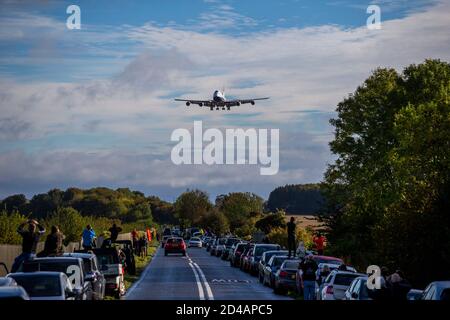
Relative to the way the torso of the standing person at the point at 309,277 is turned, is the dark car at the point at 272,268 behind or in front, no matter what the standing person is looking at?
in front

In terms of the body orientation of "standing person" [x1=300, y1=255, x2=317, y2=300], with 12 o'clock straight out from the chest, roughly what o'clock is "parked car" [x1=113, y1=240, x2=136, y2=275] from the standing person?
The parked car is roughly at 11 o'clock from the standing person.

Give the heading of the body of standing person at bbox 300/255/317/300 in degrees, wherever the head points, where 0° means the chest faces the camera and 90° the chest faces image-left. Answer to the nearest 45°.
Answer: approximately 180°

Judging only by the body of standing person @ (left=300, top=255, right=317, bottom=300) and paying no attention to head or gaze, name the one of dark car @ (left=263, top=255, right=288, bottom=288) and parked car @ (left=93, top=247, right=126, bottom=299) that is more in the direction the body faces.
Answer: the dark car

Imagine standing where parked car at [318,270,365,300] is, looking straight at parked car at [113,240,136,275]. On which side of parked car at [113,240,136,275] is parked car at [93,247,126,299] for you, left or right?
left

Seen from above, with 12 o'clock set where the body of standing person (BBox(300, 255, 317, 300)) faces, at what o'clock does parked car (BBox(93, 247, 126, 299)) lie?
The parked car is roughly at 9 o'clock from the standing person.

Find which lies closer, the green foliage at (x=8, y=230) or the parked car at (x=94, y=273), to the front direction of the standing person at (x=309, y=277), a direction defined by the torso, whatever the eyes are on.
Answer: the green foliage

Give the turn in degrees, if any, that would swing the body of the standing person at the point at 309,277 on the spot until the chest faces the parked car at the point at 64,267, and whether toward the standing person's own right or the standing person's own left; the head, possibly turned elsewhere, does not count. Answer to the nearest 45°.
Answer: approximately 135° to the standing person's own left

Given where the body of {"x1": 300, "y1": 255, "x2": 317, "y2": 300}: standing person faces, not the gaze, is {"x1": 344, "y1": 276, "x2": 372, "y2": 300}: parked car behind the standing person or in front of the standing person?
behind
